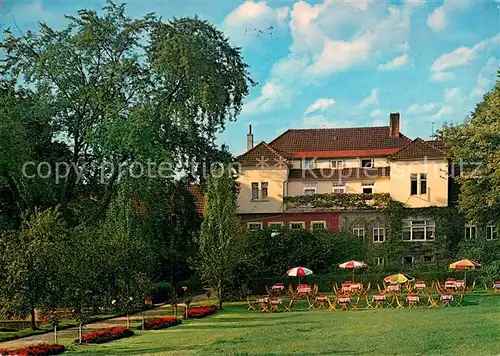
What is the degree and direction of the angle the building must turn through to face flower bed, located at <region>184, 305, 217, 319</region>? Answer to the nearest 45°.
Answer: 0° — it already faces it

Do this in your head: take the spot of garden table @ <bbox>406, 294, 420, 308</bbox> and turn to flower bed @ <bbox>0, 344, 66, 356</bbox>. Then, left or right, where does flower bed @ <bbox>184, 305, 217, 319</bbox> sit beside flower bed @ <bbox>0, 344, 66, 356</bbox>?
right

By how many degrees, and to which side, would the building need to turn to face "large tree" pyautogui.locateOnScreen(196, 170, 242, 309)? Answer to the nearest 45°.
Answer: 0° — it already faces it

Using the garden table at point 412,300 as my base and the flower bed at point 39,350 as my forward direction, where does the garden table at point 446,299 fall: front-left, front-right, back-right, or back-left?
back-left

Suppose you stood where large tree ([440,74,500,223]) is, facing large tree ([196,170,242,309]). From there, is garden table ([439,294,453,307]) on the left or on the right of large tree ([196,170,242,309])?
left

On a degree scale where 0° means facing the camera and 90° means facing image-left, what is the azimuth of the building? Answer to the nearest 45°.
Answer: approximately 0°

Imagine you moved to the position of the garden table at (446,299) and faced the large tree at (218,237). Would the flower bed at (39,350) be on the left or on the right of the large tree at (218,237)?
left

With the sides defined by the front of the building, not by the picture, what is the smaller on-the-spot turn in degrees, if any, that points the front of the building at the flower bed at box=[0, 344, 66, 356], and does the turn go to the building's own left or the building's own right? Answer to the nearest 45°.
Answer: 0° — it already faces it
